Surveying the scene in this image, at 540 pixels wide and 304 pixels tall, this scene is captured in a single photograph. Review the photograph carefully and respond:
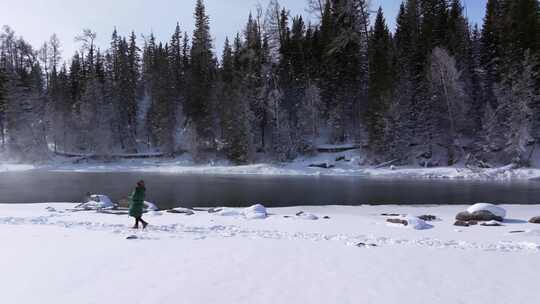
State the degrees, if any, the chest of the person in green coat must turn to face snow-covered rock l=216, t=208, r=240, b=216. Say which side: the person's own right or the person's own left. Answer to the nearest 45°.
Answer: approximately 45° to the person's own left

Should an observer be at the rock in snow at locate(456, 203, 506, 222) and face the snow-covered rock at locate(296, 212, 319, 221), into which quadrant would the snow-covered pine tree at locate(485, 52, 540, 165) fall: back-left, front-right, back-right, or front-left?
back-right

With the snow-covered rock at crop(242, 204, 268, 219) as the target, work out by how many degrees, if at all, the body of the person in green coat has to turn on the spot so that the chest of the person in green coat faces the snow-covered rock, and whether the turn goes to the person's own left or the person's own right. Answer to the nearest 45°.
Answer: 0° — they already face it

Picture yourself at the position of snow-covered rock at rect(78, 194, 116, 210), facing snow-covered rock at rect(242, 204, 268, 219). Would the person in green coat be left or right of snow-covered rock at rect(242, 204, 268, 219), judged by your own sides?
right

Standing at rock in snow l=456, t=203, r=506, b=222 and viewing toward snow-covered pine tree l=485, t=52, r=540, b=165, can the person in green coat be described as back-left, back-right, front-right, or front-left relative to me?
back-left

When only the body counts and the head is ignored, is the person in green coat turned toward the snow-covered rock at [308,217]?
yes

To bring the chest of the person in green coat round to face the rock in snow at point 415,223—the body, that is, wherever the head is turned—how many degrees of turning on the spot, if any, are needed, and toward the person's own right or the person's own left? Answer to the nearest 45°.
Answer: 0° — they already face it
